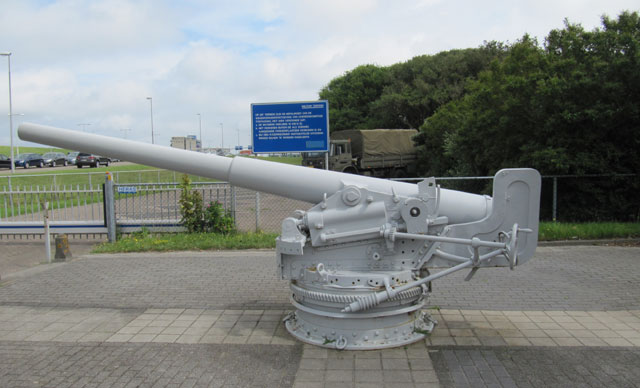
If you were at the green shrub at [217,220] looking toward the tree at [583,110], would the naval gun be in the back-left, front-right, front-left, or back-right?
front-right

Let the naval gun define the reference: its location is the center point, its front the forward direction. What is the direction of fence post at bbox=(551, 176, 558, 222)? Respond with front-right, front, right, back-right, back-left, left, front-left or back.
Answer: back-right

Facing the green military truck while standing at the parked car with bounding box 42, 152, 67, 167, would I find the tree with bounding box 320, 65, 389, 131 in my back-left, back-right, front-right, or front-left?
front-left

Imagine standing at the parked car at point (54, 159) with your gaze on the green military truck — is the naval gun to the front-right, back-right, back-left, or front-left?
front-right

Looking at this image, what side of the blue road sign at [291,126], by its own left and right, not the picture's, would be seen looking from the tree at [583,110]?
left

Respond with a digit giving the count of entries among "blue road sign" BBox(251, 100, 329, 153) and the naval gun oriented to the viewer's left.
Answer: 1

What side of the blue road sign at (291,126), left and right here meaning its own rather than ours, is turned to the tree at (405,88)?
back

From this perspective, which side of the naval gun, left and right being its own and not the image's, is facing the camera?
left

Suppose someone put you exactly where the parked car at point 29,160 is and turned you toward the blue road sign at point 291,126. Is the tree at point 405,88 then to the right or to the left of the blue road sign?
left

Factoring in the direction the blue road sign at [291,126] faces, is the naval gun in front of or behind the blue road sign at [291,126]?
in front

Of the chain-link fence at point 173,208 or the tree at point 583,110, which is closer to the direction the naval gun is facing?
the chain-link fence

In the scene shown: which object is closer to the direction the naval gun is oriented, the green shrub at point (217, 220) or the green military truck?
the green shrub

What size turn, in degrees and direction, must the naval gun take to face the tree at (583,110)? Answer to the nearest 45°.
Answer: approximately 135° to its right

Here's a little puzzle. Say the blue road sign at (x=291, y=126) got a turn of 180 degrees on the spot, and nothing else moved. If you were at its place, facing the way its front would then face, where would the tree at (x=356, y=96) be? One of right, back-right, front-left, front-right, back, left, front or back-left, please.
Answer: front

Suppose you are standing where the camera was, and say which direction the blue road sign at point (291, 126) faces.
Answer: facing the viewer
